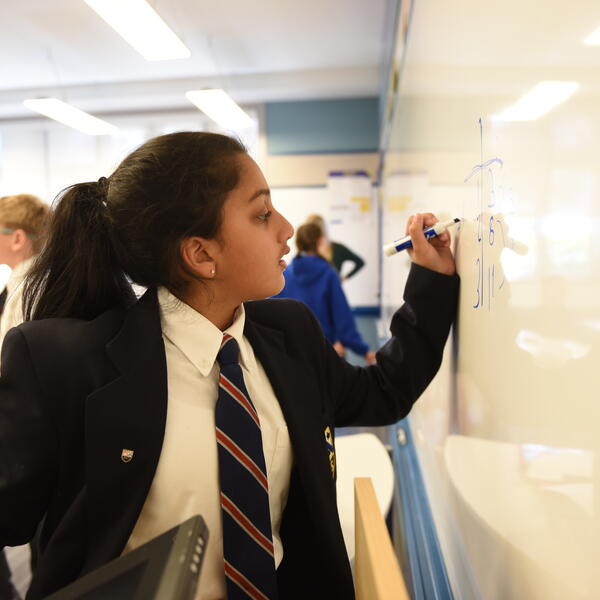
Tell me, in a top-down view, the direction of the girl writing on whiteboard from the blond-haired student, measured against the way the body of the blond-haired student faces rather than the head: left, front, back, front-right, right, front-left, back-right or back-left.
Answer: left

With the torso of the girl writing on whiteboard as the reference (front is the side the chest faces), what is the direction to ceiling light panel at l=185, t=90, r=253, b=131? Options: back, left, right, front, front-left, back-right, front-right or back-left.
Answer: back-left

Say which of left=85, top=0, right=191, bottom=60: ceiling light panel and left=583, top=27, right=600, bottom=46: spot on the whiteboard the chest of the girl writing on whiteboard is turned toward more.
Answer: the spot on the whiteboard

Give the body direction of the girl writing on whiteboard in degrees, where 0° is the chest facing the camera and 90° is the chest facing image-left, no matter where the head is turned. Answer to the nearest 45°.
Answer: approximately 315°

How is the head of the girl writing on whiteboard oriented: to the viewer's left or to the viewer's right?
to the viewer's right

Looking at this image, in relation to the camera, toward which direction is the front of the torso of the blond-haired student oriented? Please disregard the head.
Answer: to the viewer's left

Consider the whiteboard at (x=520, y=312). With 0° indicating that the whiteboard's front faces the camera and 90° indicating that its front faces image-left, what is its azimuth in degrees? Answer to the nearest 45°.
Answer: approximately 45°
